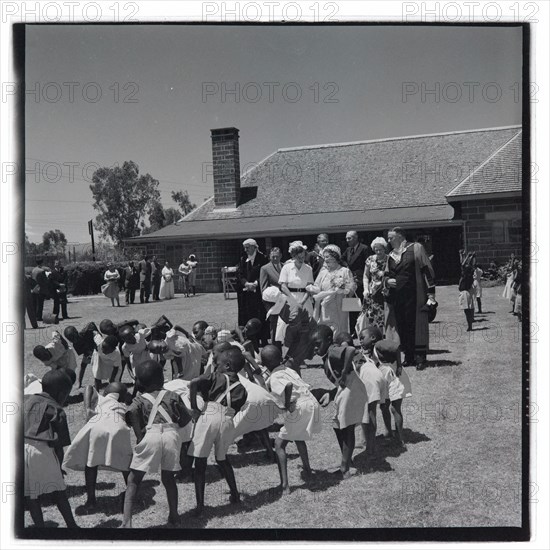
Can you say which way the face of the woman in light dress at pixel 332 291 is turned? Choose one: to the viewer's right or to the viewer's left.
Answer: to the viewer's left

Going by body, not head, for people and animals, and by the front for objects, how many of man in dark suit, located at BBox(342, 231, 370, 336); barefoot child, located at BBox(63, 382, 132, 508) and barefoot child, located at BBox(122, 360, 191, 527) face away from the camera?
2

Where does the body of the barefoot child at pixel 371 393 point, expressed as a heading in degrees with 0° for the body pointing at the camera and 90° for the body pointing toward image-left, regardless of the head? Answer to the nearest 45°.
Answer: approximately 90°

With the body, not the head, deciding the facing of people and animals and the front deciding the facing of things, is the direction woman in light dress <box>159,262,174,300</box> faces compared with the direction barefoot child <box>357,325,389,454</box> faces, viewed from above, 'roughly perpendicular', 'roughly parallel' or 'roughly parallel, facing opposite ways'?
roughly perpendicular

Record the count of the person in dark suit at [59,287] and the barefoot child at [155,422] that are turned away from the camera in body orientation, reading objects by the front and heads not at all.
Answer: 1

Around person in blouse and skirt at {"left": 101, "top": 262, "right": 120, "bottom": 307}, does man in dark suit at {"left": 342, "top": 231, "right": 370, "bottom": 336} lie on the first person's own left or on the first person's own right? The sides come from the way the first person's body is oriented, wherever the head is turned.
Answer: on the first person's own left

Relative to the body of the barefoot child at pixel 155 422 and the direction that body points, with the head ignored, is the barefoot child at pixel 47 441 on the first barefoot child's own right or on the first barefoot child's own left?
on the first barefoot child's own left

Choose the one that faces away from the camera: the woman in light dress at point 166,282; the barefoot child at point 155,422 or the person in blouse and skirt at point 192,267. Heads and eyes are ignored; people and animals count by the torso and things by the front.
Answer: the barefoot child

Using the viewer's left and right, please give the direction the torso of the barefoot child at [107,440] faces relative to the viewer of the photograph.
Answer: facing away from the viewer
